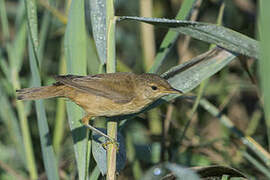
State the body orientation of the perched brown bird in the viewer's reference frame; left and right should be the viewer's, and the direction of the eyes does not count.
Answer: facing to the right of the viewer

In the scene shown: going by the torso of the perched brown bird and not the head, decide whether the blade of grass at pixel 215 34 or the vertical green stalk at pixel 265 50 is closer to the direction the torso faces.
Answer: the blade of grass

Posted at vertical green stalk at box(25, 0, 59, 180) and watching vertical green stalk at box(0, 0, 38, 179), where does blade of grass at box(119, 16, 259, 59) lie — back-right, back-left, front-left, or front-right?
back-right

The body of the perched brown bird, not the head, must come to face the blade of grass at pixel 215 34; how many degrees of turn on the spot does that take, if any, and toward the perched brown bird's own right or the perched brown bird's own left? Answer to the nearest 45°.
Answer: approximately 45° to the perched brown bird's own right

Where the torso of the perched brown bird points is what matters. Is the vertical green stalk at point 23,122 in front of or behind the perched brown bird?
behind
